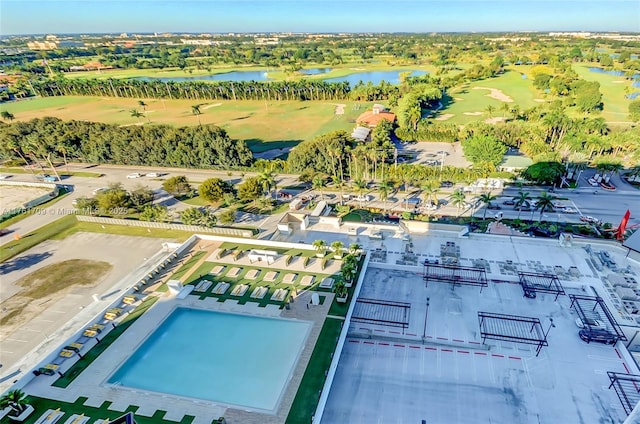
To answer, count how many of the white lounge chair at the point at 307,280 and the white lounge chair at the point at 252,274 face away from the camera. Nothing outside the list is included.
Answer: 0

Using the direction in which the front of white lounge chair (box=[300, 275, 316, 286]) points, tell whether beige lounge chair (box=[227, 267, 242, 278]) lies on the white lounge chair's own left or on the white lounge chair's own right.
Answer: on the white lounge chair's own right

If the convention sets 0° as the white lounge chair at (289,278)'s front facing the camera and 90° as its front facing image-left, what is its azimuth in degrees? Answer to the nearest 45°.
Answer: approximately 45°

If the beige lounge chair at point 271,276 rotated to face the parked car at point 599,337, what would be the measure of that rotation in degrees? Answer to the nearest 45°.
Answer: approximately 90° to its left

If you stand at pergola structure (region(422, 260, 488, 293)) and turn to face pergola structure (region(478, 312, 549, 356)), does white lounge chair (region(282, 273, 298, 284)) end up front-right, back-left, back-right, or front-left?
back-right

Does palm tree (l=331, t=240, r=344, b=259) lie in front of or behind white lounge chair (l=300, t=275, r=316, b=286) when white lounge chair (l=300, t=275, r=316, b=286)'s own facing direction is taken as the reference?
behind

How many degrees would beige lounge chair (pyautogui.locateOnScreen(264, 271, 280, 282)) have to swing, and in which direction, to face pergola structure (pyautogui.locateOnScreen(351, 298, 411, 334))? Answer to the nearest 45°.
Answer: approximately 90° to its left

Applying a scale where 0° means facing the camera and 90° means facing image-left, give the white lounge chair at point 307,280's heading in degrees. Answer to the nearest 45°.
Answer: approximately 45°

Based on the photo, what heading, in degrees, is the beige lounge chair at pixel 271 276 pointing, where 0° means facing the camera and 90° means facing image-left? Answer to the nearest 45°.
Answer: approximately 45°

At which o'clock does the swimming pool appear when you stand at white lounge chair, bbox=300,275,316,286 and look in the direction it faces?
The swimming pool is roughly at 12 o'clock from the white lounge chair.

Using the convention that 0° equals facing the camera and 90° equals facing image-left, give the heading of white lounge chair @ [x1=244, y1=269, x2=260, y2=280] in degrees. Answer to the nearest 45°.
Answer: approximately 45°

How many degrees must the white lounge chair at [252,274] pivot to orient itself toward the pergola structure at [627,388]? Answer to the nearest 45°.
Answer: approximately 90° to its left

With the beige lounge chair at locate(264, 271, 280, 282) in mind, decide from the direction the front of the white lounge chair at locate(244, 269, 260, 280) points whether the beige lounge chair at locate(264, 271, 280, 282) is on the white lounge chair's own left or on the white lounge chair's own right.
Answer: on the white lounge chair's own left

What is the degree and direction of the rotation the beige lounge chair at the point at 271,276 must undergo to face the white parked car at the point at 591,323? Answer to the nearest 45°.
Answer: approximately 90° to its left

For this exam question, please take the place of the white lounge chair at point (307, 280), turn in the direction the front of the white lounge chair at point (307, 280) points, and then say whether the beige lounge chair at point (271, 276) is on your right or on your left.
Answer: on your right
